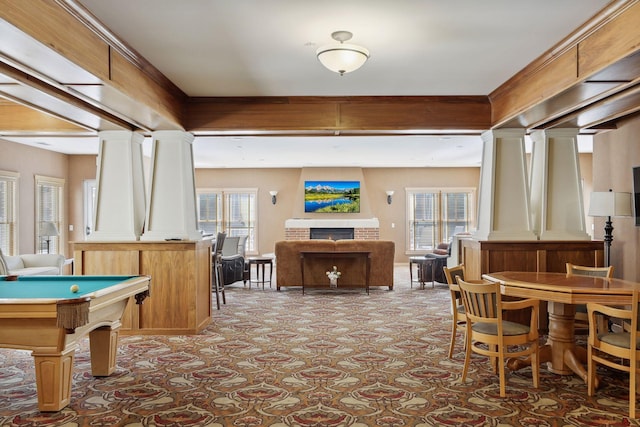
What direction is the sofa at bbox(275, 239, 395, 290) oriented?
away from the camera

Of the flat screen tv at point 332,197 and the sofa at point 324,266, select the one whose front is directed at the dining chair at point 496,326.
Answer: the flat screen tv

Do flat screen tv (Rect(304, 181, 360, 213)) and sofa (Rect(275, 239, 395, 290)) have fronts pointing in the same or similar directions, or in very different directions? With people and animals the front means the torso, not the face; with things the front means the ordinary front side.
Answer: very different directions

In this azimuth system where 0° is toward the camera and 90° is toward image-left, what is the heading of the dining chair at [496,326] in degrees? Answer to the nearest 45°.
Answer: approximately 225°

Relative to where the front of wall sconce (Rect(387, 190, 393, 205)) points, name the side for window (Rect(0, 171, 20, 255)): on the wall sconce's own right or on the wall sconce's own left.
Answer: on the wall sconce's own right

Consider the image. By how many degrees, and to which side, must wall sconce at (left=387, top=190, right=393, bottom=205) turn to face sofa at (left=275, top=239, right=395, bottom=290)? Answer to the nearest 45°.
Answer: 0° — it already faces it

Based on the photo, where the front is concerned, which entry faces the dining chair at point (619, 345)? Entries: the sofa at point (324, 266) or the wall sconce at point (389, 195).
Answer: the wall sconce

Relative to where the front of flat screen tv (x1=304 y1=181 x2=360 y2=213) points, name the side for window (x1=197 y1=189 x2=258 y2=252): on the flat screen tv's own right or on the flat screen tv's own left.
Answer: on the flat screen tv's own right

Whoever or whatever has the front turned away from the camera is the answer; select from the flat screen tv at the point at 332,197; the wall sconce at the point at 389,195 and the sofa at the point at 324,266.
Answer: the sofa

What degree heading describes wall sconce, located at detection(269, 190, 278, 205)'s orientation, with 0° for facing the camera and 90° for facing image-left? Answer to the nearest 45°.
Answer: approximately 0°

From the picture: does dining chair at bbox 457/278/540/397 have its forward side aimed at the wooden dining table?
yes
